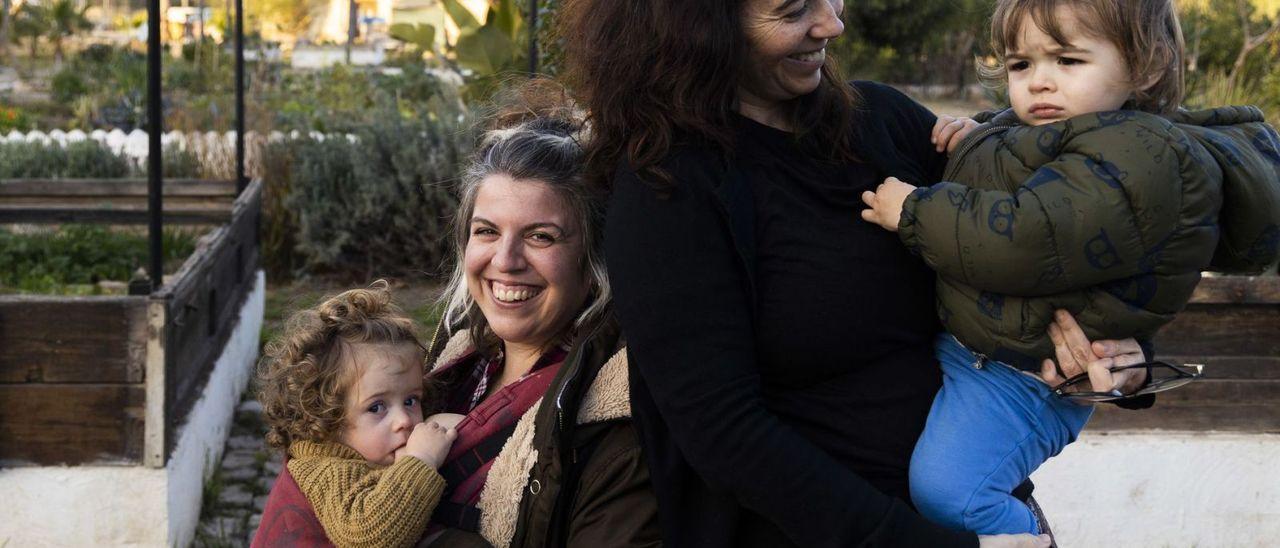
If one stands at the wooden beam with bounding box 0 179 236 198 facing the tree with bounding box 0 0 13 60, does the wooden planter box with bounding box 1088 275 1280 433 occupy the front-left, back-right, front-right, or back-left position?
back-right

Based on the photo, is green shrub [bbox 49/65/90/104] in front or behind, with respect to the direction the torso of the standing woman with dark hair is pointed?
behind

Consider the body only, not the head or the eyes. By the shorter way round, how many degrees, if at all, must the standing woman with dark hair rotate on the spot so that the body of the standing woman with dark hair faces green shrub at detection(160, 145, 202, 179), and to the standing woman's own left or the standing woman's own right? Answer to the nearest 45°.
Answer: approximately 180°

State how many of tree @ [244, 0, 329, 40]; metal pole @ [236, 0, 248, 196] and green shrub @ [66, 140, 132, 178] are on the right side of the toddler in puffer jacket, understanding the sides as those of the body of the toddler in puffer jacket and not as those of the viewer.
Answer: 3

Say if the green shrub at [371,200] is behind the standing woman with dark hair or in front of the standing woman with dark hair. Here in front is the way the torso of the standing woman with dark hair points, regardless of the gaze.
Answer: behind

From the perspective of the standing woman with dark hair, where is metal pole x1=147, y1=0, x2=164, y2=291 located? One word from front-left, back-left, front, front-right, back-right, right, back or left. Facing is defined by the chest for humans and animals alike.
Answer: back

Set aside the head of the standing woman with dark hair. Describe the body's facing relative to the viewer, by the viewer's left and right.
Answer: facing the viewer and to the right of the viewer

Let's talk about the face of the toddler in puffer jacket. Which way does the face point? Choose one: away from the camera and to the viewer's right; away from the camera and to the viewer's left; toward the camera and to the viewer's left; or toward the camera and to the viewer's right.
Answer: toward the camera and to the viewer's left

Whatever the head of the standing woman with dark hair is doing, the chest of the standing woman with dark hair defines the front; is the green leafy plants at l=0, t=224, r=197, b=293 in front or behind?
behind

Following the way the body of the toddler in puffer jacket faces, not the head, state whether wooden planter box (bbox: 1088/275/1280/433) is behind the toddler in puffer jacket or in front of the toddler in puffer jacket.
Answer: behind

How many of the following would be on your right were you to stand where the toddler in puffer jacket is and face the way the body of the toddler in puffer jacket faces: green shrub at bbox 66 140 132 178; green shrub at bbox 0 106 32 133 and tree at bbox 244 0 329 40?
3

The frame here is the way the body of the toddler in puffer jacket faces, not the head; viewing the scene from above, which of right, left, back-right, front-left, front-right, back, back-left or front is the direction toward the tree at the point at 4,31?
right

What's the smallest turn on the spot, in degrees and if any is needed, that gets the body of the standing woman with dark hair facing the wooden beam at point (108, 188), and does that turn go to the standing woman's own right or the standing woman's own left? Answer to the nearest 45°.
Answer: approximately 180°

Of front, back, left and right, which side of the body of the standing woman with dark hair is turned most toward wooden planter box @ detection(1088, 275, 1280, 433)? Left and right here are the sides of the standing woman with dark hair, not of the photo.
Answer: left

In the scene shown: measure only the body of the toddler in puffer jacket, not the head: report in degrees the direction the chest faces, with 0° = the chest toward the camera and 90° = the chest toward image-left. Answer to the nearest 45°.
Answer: approximately 45°

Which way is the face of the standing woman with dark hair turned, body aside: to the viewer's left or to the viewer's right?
to the viewer's right
